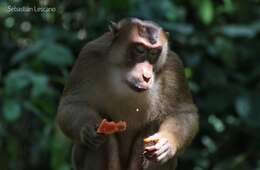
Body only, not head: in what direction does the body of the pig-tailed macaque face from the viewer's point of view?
toward the camera
